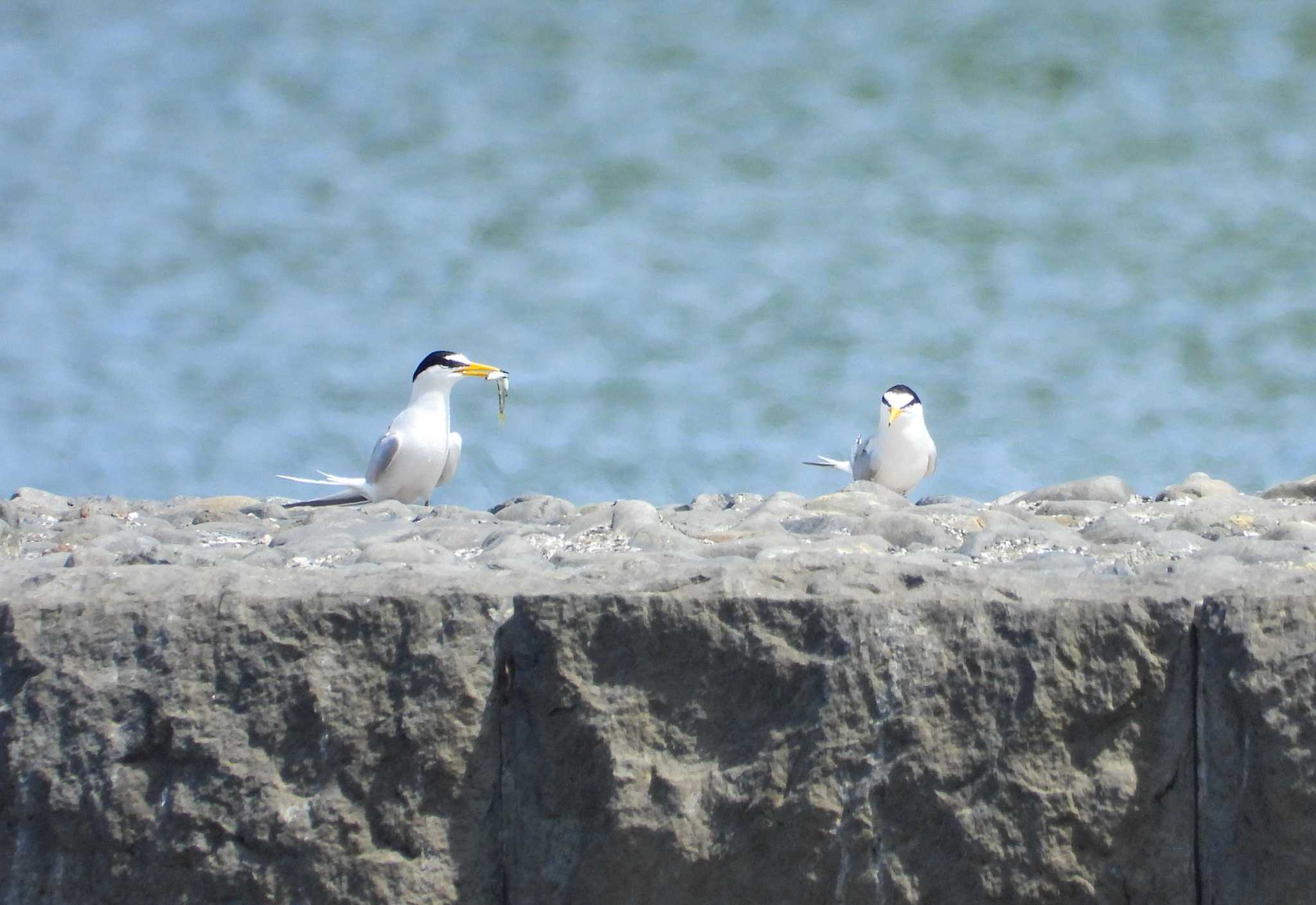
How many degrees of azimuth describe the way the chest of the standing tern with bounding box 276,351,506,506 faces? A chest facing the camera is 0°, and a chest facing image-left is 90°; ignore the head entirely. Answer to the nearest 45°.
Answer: approximately 315°

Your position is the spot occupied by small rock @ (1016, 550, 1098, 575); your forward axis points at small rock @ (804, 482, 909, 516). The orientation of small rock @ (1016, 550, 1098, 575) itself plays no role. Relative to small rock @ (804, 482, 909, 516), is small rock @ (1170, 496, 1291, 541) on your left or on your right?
right

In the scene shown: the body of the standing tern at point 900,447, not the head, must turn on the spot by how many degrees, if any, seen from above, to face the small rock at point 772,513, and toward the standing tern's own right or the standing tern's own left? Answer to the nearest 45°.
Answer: approximately 45° to the standing tern's own right

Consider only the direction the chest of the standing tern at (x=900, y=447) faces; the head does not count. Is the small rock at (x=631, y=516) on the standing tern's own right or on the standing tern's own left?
on the standing tern's own right

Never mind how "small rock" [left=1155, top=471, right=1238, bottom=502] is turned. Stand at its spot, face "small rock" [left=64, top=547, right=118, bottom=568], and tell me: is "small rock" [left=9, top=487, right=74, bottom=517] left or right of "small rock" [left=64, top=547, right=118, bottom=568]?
right

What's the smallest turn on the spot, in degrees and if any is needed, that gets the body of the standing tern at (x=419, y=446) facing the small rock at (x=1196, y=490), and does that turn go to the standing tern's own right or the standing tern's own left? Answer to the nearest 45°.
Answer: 0° — it already faces it
